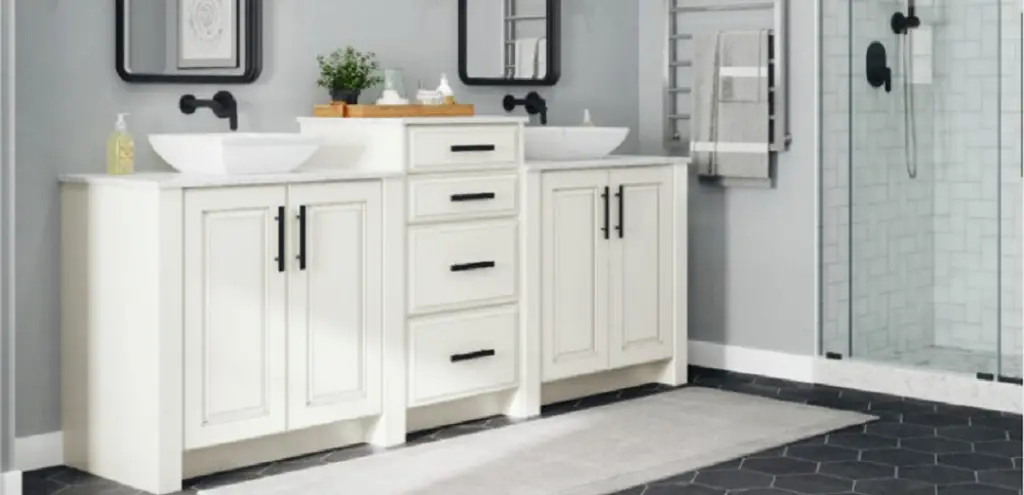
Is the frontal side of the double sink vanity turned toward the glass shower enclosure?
no

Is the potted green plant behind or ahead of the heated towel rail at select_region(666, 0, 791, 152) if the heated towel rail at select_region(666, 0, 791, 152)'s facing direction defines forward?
ahead

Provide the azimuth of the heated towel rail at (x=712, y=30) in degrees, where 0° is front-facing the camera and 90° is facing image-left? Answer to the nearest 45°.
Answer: approximately 45°

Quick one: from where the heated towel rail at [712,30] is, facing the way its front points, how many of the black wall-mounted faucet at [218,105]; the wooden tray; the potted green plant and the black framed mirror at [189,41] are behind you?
0

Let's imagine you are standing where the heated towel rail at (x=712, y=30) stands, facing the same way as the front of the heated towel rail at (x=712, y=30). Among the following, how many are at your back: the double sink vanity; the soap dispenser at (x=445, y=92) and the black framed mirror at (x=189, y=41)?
0

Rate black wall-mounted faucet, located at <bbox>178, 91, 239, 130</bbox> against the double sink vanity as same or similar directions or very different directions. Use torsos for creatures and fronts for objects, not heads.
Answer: same or similar directions

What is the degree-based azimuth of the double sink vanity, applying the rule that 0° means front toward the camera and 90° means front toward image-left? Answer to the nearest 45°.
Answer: approximately 315°

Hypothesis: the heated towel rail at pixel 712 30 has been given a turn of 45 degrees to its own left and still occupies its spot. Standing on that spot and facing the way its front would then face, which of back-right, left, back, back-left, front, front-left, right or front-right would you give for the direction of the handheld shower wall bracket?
front-left

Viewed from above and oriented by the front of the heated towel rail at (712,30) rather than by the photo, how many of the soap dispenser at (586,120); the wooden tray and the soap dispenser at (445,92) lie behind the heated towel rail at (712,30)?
0

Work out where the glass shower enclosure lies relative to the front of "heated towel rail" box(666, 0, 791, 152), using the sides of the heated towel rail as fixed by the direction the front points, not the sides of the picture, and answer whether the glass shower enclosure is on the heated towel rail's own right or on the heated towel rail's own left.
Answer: on the heated towel rail's own left

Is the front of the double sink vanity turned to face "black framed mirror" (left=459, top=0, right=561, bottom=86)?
no

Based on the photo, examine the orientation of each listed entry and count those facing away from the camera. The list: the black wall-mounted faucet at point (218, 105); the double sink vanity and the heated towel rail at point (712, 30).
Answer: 0

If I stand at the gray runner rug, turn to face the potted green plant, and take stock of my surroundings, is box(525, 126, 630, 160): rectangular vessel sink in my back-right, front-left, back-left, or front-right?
front-right

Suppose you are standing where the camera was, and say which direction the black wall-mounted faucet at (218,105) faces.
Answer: facing the viewer and to the right of the viewer
